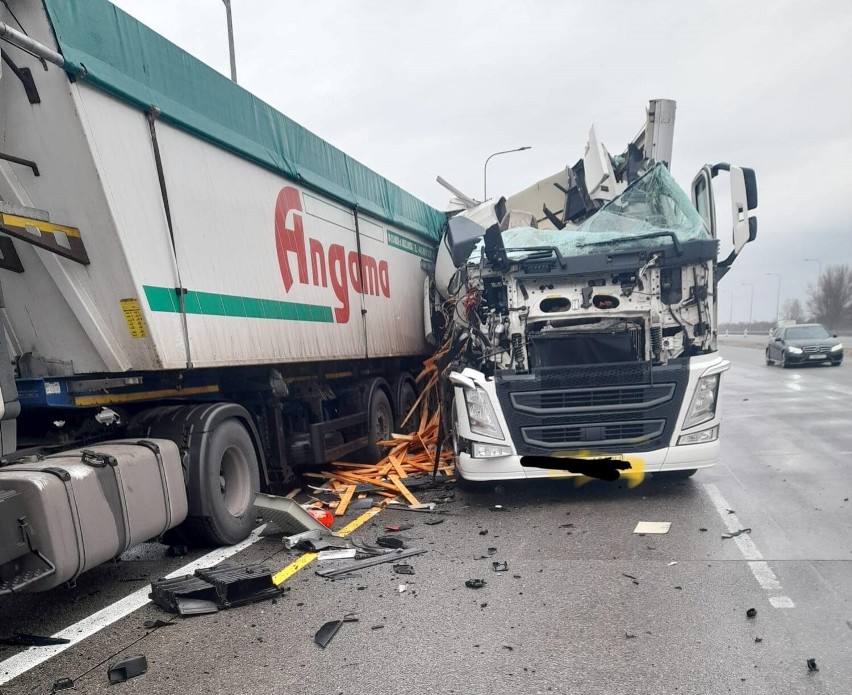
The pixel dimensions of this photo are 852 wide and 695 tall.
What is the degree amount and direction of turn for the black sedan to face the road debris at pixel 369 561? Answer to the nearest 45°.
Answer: approximately 45° to its right

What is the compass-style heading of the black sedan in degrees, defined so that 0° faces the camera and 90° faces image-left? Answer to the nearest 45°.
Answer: approximately 315°

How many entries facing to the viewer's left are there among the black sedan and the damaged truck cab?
0

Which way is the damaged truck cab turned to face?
toward the camera

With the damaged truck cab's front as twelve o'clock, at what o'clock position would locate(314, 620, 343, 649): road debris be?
The road debris is roughly at 1 o'clock from the damaged truck cab.

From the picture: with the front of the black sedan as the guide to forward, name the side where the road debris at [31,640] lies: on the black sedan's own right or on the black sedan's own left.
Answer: on the black sedan's own right

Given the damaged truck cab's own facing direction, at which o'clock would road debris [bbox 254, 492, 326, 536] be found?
The road debris is roughly at 2 o'clock from the damaged truck cab.

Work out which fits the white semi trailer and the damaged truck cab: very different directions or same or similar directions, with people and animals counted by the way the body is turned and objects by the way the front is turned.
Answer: same or similar directions

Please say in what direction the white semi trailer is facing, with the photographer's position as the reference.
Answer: facing the viewer and to the left of the viewer

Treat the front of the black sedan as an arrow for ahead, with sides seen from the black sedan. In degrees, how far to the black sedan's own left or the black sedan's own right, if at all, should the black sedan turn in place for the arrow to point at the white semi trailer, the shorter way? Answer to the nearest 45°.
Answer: approximately 45° to the black sedan's own right

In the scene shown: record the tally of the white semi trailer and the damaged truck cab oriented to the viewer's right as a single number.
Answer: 0

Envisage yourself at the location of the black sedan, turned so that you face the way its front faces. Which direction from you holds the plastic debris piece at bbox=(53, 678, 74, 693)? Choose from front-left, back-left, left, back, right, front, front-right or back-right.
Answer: front-right
